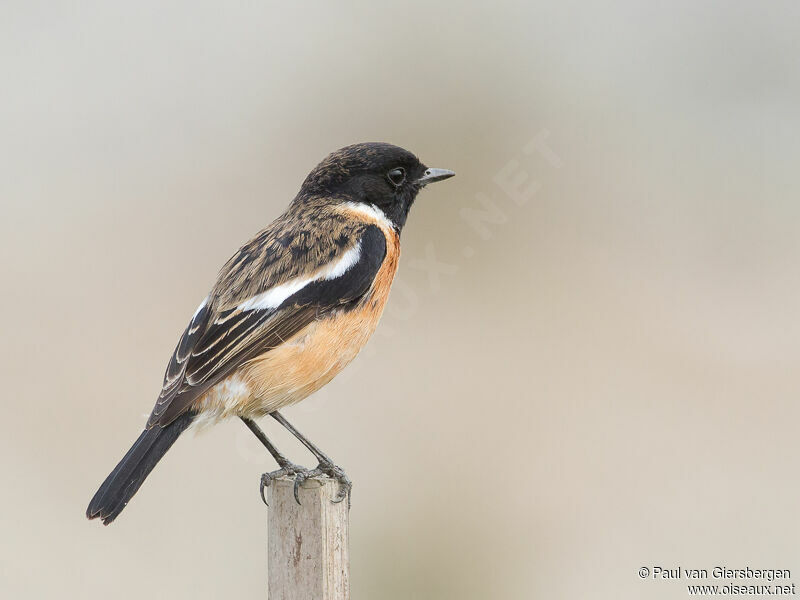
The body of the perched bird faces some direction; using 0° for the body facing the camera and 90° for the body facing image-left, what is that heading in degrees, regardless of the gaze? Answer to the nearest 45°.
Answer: approximately 270°
